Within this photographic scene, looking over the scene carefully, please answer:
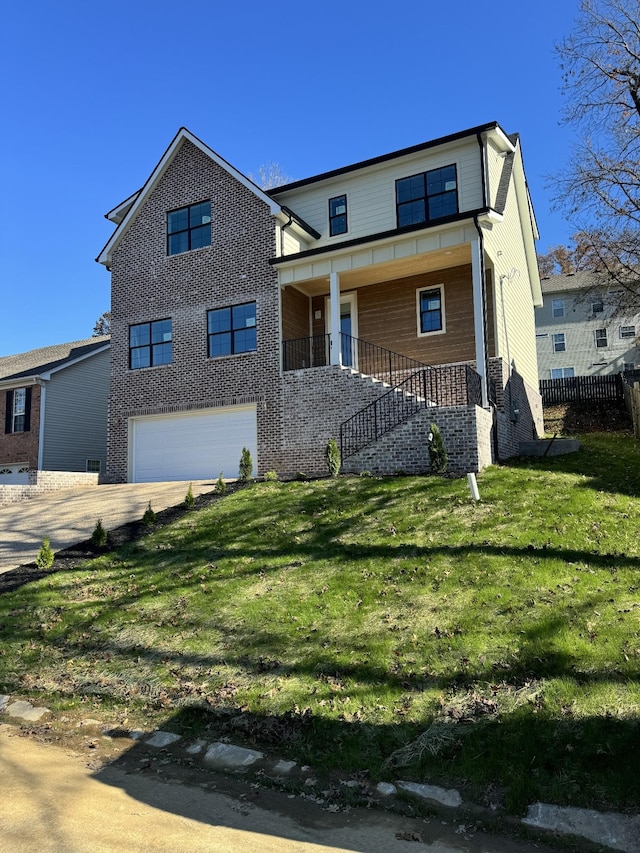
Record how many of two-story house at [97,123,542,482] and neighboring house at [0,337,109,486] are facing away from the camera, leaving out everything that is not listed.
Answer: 0

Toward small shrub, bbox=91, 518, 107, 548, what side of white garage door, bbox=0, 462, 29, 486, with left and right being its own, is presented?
front

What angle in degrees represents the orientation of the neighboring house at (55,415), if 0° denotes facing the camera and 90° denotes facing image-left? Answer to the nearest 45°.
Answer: approximately 45°

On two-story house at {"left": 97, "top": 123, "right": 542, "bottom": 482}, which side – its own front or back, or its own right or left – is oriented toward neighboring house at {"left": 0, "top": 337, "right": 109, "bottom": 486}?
right

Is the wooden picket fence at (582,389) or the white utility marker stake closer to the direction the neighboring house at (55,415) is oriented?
the white utility marker stake

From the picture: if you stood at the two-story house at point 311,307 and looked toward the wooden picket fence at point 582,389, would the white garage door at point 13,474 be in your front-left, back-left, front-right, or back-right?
back-left

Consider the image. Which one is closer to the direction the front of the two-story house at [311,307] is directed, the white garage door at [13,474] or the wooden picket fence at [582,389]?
the white garage door

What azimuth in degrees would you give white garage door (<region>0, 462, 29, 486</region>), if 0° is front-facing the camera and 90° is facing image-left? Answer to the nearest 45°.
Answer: approximately 0°

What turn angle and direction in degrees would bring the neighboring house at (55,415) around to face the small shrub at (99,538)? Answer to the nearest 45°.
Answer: approximately 45° to its left

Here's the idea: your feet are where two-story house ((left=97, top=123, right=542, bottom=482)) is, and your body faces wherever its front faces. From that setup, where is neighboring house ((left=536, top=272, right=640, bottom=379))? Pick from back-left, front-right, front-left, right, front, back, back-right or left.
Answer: back

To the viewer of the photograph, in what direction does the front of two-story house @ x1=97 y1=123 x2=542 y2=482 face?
facing the viewer and to the left of the viewer

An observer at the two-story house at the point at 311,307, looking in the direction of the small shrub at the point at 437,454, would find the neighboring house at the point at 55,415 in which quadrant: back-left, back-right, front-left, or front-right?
back-right

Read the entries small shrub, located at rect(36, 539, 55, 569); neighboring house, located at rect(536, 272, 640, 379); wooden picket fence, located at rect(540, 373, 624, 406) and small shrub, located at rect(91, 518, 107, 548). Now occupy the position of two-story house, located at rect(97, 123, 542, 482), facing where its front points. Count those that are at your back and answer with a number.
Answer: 2

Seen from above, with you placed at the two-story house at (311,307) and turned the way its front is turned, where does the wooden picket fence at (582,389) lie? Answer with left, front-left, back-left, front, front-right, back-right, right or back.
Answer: back
